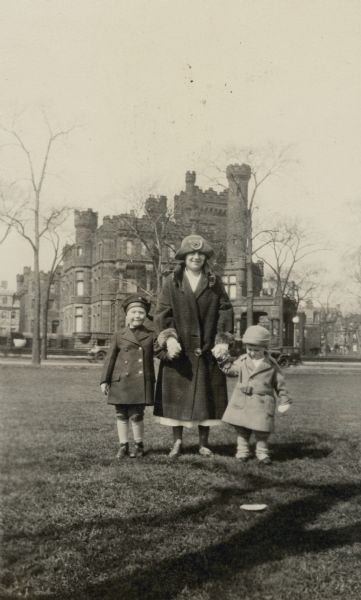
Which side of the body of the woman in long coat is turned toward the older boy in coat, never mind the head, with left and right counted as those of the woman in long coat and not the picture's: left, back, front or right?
right

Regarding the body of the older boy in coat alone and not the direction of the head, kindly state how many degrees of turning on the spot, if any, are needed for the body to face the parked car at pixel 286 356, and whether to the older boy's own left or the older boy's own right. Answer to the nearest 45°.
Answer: approximately 180°

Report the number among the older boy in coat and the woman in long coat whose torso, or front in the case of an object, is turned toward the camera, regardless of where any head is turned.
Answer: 2

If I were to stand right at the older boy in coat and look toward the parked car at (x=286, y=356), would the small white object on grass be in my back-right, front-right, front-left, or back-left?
back-right

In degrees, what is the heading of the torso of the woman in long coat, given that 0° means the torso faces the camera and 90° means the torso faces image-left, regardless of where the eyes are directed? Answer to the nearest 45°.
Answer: approximately 0°

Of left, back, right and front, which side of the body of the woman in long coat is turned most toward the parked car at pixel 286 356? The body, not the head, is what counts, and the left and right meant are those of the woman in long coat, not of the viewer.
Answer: back

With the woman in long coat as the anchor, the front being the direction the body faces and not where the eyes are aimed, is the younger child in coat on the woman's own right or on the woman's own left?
on the woman's own left

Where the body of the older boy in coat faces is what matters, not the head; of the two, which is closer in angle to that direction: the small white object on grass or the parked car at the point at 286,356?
the small white object on grass

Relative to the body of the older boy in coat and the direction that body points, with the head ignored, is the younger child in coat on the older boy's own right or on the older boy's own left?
on the older boy's own left

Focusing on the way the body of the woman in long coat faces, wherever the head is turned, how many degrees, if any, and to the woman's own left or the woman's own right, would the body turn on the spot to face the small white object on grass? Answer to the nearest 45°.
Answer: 0° — they already face it
